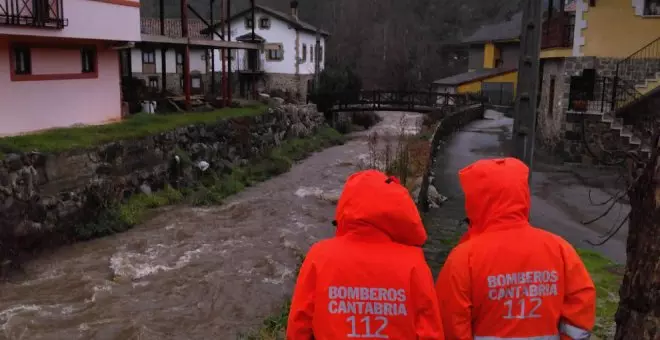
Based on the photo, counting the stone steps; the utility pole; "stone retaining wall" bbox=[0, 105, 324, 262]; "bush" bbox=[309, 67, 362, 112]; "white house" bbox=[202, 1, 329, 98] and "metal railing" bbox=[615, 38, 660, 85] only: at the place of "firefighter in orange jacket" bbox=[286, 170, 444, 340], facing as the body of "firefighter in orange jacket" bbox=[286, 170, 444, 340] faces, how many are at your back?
0

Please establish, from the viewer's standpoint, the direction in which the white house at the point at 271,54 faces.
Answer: facing the viewer and to the left of the viewer

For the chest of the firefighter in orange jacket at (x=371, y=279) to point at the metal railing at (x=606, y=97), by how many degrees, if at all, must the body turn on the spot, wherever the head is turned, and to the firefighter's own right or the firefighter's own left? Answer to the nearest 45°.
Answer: approximately 45° to the firefighter's own right

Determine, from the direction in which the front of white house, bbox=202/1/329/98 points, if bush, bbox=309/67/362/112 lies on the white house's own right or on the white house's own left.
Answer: on the white house's own left

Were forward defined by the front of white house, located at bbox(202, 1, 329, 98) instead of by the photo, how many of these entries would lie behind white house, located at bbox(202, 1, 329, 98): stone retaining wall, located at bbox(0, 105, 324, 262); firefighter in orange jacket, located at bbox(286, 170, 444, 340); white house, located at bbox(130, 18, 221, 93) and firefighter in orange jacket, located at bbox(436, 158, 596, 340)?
0

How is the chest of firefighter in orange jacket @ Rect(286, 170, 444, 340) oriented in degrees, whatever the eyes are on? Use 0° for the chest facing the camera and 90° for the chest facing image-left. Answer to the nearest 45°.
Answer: approximately 180°

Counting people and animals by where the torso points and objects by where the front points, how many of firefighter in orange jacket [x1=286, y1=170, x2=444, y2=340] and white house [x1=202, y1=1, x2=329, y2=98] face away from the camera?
1

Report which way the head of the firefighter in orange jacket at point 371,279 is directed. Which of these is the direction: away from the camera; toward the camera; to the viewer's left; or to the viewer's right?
away from the camera

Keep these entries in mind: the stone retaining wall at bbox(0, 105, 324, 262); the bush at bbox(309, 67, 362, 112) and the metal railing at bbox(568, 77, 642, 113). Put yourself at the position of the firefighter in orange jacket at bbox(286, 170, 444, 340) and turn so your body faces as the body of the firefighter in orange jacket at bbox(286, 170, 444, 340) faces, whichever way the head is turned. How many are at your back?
0

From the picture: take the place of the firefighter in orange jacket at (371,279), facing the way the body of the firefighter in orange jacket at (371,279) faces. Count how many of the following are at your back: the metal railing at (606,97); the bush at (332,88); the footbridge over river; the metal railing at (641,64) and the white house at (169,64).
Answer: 0

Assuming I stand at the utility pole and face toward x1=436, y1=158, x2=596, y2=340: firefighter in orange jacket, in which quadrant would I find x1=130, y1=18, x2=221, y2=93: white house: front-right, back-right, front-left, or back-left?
back-right

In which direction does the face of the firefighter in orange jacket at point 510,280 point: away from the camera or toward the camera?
away from the camera

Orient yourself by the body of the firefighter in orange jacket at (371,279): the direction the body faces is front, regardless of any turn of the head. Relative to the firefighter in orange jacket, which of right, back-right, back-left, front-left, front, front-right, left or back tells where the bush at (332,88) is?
front

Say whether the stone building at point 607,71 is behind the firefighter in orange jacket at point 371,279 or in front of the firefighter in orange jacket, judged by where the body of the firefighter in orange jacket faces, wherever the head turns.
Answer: in front

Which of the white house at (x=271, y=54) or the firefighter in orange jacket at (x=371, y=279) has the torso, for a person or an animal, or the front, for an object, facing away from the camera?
the firefighter in orange jacket

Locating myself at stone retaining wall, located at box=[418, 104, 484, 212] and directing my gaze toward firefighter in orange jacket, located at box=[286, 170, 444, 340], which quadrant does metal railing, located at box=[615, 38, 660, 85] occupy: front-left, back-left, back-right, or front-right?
front-left

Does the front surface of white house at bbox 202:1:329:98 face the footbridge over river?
no

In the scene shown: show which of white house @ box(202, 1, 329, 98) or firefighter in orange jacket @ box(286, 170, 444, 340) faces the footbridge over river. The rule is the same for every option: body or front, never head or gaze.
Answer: the firefighter in orange jacket

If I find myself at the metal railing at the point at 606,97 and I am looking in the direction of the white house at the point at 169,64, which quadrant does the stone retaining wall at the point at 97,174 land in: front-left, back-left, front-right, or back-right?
front-left

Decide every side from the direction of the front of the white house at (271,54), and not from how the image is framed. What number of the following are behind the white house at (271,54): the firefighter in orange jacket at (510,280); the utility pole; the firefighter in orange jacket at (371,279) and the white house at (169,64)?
0
